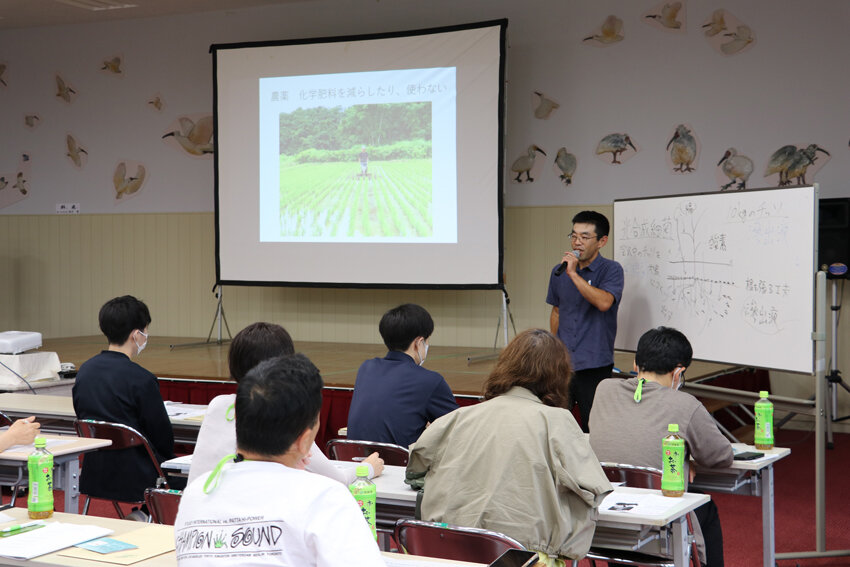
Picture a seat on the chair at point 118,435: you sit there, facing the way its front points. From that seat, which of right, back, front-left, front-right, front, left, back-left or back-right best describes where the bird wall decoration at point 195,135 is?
front-left

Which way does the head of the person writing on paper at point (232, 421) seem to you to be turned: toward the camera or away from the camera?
away from the camera

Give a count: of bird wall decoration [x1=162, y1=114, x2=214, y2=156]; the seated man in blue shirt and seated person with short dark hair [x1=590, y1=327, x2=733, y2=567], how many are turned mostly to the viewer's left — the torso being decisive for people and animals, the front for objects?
1

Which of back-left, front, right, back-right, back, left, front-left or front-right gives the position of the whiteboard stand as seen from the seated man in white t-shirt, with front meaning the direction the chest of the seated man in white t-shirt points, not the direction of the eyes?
front

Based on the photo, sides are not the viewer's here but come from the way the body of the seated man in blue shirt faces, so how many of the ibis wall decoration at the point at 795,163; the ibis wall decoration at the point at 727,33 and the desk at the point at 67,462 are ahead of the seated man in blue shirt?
2

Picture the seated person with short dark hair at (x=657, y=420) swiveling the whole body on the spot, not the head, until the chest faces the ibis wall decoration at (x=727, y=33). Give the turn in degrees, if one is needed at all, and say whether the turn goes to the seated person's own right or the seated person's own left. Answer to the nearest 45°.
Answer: approximately 45° to the seated person's own left

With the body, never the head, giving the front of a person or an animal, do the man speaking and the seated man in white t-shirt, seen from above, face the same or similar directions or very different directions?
very different directions

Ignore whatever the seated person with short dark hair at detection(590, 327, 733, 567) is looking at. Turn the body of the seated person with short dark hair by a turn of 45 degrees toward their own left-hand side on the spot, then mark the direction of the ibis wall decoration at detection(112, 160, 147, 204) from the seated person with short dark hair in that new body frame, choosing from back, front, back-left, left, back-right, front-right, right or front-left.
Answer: front-left

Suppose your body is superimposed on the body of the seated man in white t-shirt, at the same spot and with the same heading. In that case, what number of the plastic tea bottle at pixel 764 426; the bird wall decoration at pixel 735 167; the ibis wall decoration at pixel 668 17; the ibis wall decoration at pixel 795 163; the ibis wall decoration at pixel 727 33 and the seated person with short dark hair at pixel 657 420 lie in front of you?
6

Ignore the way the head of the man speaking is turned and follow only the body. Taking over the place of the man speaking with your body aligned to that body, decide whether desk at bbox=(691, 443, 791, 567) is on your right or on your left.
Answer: on your left

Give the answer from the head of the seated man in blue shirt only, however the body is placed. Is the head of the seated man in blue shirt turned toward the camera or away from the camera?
away from the camera

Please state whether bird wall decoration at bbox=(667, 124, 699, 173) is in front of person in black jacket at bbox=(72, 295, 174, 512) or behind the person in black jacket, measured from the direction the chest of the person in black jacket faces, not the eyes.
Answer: in front

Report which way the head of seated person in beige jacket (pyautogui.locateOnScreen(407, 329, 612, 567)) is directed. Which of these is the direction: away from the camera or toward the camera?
away from the camera
